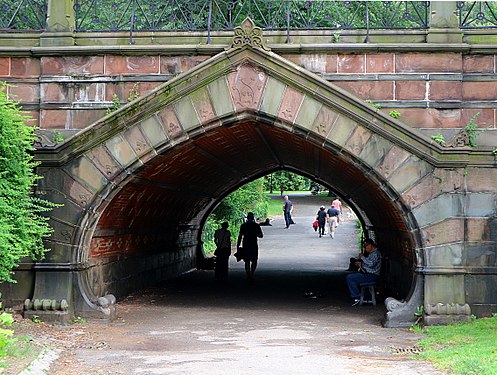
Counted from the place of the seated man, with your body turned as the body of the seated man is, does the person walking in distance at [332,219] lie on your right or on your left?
on your right

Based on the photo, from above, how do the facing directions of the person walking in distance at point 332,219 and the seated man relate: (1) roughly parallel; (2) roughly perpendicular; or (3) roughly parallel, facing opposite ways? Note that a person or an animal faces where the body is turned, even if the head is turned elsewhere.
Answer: roughly perpendicular

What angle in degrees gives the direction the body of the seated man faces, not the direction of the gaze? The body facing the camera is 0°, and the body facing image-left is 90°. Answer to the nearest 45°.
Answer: approximately 90°
